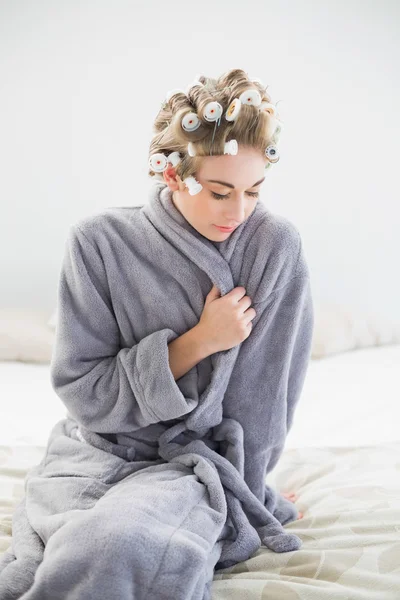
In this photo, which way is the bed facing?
toward the camera

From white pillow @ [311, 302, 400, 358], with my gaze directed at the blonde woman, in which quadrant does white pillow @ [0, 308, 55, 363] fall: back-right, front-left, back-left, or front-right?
front-right
